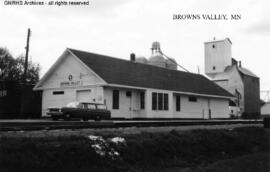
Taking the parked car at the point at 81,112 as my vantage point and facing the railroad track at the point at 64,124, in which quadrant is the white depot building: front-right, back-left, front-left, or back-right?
back-left
